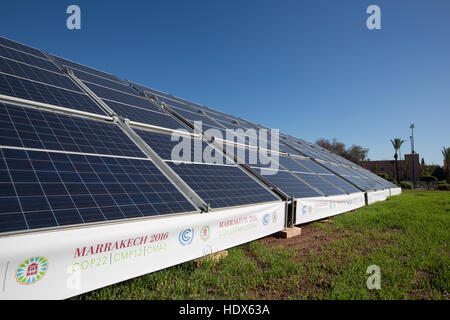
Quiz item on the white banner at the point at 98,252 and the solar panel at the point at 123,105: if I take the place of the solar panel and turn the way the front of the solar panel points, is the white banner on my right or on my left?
on my right

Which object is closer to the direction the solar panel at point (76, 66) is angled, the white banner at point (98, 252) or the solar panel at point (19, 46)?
the white banner

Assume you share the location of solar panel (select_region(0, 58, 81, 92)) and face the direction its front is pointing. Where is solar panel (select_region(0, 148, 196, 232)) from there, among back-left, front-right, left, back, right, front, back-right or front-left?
front-right

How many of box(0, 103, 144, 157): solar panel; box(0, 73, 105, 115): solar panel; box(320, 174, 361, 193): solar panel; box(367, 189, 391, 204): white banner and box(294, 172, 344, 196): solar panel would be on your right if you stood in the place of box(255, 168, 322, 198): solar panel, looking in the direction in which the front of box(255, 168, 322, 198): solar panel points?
2

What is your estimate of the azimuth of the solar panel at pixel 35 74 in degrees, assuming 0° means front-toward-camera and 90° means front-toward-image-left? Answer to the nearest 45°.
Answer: approximately 315°

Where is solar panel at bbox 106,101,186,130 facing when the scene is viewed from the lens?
facing the viewer and to the right of the viewer

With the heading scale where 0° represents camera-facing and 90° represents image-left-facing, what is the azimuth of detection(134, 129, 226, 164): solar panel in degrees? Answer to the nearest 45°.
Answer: approximately 315°

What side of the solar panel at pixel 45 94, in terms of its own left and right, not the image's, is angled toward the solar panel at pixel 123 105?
left
